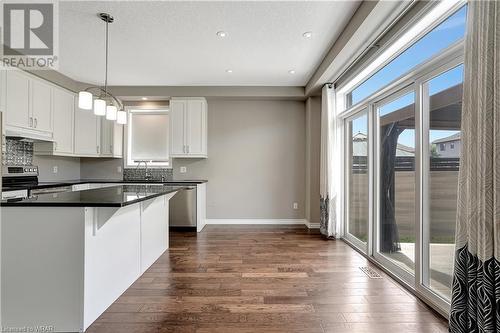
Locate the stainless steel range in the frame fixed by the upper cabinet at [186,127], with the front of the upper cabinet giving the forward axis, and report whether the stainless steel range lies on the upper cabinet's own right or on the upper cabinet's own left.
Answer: on the upper cabinet's own right

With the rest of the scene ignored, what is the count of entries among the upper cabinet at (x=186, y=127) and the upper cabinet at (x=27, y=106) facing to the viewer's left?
0

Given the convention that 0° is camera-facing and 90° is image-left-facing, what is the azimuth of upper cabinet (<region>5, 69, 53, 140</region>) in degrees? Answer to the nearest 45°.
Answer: approximately 315°

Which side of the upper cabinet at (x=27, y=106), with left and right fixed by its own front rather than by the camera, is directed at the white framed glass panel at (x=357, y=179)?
front

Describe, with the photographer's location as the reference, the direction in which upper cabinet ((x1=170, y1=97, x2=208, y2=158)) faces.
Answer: facing the viewer

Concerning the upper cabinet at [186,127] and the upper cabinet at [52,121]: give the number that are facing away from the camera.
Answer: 0

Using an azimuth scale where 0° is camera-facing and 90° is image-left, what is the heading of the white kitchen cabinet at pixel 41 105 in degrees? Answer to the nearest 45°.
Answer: approximately 315°

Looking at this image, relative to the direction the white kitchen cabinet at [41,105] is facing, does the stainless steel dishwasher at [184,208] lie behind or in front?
in front

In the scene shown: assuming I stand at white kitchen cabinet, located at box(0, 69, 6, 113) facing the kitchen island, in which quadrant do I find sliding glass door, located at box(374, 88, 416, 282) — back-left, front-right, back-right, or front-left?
front-left

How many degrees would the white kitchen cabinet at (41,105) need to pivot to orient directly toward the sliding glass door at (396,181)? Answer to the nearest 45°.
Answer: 0° — it already faces it

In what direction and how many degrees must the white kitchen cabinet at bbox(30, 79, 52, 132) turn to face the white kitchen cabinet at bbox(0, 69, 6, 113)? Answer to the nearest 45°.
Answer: approximately 90° to its right

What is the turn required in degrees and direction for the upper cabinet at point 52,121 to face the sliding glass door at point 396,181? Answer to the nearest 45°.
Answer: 0° — it already faces it

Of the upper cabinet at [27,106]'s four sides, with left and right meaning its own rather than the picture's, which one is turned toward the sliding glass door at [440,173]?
front

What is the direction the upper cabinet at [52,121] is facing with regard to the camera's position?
facing the viewer and to the right of the viewer
